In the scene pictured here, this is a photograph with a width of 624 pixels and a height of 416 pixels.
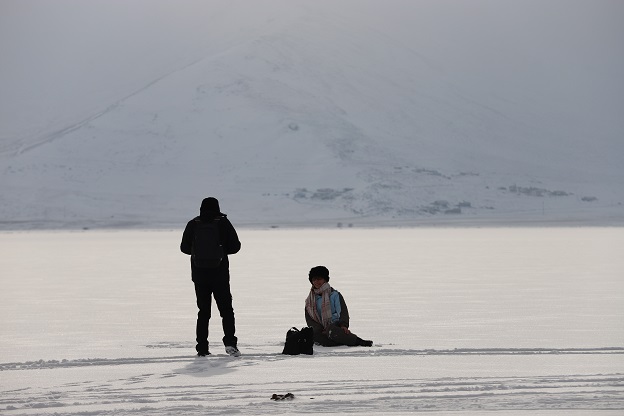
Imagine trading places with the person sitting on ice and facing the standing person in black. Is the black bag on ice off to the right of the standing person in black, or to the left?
left

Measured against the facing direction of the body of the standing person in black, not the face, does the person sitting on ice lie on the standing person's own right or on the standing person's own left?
on the standing person's own right

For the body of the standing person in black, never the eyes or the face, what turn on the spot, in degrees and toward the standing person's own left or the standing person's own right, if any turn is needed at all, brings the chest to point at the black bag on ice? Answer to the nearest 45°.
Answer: approximately 90° to the standing person's own right

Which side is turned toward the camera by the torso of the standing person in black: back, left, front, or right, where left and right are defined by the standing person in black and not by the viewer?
back
